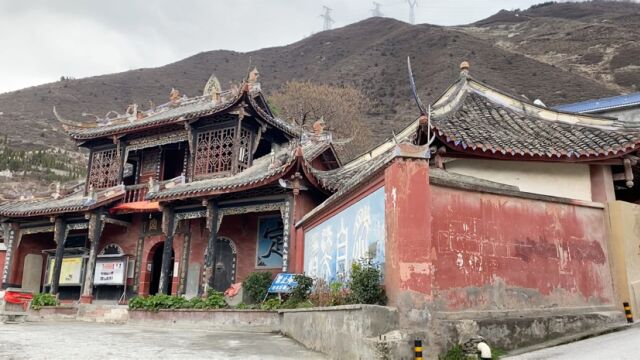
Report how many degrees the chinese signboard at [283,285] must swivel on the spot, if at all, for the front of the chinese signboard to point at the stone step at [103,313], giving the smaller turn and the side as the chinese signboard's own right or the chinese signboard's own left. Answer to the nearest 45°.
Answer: approximately 135° to the chinese signboard's own right

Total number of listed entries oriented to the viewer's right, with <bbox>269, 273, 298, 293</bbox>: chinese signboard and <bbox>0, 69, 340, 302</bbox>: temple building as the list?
0

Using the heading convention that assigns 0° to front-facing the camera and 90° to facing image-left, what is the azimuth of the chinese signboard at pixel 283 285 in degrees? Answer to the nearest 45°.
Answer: approximately 0°

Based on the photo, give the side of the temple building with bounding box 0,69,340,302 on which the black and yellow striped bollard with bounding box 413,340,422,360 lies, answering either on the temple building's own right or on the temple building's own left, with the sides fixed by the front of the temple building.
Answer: on the temple building's own left

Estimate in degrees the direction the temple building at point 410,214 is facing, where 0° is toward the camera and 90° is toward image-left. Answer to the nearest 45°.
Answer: approximately 45°

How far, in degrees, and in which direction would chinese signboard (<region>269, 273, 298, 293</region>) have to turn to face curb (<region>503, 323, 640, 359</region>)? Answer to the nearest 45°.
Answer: approximately 45° to its left

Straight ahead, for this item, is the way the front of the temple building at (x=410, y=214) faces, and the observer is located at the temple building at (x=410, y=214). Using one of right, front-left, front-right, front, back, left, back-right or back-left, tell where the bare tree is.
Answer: back-right

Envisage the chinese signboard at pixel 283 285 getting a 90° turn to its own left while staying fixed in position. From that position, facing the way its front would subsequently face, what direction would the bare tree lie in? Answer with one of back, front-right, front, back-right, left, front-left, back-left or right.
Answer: left

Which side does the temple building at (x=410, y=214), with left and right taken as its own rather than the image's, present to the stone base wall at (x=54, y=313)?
right

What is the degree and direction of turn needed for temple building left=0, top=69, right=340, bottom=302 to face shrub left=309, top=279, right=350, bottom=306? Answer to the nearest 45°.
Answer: approximately 45° to its left
